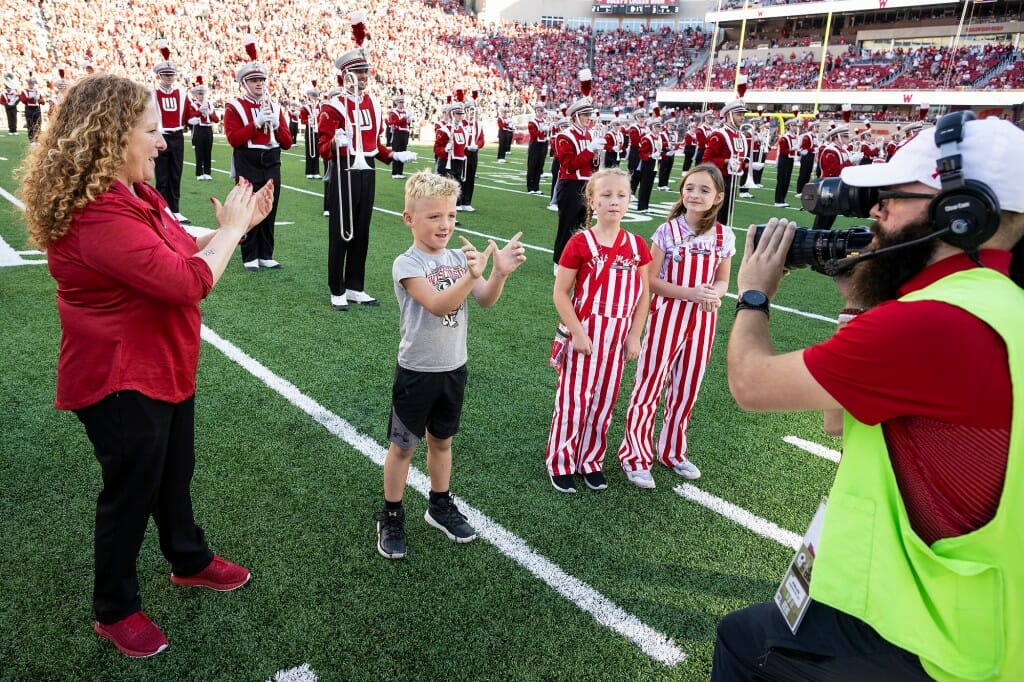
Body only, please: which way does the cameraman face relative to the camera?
to the viewer's left

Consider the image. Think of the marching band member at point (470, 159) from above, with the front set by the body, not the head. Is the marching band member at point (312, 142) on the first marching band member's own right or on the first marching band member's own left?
on the first marching band member's own right

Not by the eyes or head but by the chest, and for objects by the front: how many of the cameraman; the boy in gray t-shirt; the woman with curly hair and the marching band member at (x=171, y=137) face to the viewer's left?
1

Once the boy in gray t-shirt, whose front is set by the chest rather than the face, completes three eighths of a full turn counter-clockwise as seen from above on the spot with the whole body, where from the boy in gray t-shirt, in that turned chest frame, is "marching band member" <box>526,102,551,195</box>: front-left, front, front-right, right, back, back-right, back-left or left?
front

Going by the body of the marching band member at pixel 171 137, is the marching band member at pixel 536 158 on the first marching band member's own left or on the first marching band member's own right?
on the first marching band member's own left

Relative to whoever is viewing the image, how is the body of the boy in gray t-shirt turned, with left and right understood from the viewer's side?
facing the viewer and to the right of the viewer

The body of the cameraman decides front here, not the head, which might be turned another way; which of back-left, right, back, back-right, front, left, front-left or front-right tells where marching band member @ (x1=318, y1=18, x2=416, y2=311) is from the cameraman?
front-right

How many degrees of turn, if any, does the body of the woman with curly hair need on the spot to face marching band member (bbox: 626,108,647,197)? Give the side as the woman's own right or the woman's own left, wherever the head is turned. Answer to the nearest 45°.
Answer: approximately 45° to the woman's own left

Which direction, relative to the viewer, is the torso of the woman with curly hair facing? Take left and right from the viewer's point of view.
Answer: facing to the right of the viewer

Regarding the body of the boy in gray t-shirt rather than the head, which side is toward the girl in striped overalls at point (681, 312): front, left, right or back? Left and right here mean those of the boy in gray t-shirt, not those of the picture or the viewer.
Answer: left

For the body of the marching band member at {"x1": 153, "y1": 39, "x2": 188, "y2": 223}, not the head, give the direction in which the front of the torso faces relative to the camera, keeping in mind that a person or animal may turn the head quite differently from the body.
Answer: toward the camera

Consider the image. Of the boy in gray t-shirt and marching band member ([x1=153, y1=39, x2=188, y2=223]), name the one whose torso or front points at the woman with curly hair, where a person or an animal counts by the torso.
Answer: the marching band member
